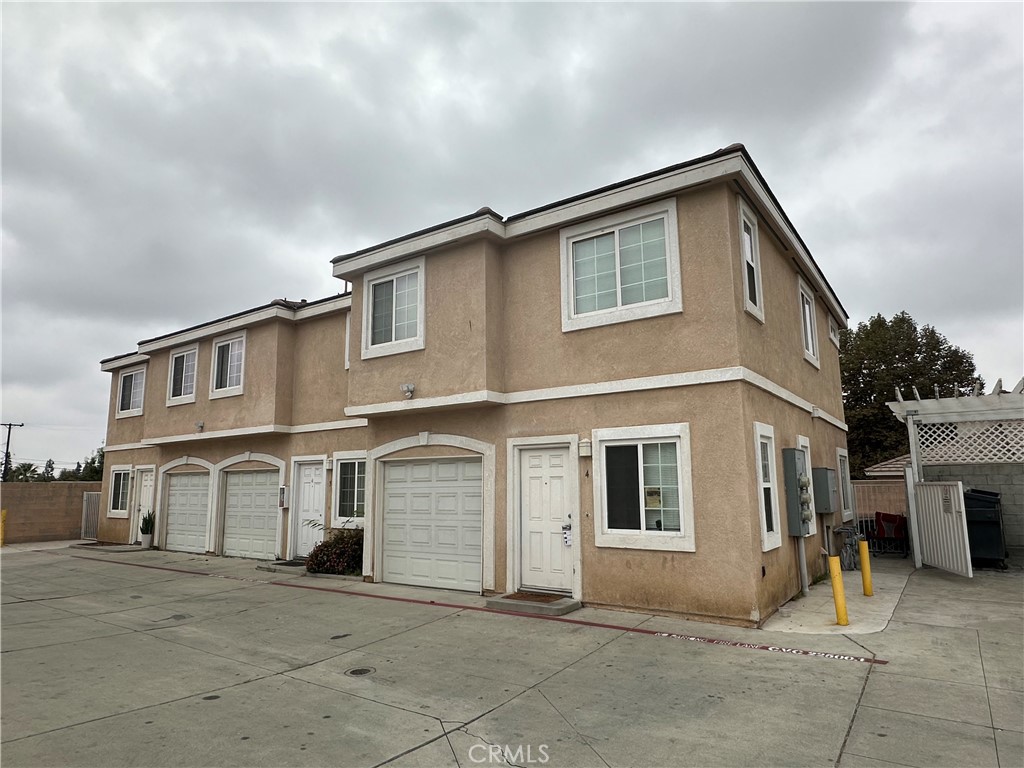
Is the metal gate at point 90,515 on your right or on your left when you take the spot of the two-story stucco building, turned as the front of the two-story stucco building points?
on your right

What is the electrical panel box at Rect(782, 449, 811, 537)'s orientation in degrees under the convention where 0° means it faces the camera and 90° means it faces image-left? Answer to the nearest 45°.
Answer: approximately 315°

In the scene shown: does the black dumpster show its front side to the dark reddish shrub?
no

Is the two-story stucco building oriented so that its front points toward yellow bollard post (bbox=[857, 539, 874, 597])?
no

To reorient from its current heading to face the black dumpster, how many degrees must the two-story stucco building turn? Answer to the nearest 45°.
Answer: approximately 135° to its left

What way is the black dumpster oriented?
toward the camera

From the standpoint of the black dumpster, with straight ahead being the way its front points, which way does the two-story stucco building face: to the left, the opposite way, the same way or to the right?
the same way

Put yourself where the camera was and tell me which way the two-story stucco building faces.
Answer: facing the viewer and to the left of the viewer

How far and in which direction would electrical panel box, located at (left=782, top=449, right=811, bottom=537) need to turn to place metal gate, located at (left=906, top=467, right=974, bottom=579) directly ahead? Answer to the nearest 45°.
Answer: approximately 90° to its left

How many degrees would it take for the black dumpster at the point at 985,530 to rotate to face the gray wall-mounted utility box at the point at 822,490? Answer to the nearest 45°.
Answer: approximately 45° to its right

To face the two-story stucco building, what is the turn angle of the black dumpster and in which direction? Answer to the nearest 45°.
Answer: approximately 45° to its right

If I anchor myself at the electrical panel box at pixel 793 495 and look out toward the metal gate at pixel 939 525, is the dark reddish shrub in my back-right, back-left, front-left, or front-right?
back-left

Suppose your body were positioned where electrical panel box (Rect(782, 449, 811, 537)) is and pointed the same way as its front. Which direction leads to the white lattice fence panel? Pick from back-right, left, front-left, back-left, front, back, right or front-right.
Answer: left

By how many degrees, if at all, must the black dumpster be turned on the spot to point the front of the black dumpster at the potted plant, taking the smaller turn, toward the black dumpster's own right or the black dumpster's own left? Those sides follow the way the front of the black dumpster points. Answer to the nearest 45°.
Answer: approximately 90° to the black dumpster's own right

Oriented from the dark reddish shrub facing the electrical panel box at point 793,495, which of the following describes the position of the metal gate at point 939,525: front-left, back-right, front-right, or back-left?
front-left

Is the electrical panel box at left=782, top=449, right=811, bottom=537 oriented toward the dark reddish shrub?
no
